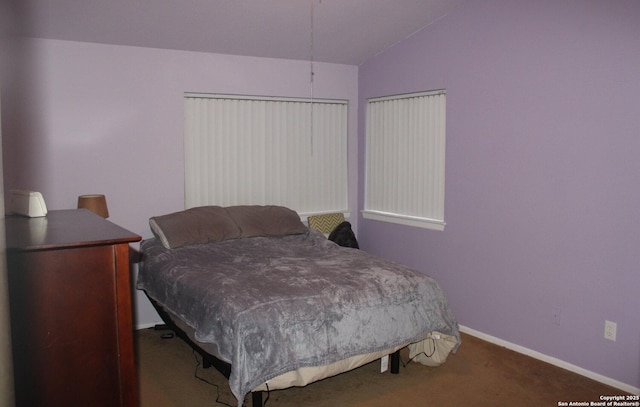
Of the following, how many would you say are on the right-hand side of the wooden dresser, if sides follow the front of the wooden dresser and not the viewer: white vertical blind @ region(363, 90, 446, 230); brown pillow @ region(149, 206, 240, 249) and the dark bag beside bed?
0

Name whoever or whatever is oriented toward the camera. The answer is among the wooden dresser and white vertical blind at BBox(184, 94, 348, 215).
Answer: the white vertical blind

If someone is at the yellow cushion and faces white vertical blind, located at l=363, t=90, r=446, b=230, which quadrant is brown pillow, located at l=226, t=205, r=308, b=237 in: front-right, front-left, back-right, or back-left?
back-right

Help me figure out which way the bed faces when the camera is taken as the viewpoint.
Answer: facing the viewer and to the right of the viewer

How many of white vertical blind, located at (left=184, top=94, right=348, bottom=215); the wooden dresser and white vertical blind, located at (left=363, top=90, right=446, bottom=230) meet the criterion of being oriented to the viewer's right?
1

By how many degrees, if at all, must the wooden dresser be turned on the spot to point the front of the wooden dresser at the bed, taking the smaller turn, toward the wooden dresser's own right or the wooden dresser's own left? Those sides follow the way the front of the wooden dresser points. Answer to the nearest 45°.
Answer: approximately 45° to the wooden dresser's own left

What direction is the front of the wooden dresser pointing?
to the viewer's right

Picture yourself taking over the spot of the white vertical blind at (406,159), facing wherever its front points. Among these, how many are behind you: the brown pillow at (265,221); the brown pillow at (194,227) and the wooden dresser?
0

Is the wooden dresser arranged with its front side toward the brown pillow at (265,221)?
no

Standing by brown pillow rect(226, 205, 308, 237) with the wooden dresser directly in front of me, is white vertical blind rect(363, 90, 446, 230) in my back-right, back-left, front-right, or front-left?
back-left

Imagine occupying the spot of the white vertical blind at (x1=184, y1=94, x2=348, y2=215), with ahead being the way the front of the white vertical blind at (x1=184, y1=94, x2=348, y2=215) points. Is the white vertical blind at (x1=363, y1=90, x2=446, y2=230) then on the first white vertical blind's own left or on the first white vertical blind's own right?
on the first white vertical blind's own left

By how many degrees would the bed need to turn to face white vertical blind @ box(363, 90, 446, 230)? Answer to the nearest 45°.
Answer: approximately 90° to its left

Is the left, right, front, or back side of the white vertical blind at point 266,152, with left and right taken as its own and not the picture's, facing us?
front

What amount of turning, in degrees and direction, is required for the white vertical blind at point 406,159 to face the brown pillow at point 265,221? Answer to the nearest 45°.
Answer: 0° — it already faces it

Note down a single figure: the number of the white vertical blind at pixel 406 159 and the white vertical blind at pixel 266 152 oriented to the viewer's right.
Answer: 0

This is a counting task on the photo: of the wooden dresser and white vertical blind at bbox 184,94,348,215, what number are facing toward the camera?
1

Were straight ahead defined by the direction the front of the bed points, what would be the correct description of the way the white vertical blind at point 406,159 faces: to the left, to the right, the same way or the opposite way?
to the right

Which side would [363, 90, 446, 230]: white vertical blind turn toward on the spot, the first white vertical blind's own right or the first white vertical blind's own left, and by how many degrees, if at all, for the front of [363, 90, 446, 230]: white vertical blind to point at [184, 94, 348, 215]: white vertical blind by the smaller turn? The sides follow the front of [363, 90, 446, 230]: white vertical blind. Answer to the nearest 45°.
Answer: approximately 45° to the first white vertical blind's own right
